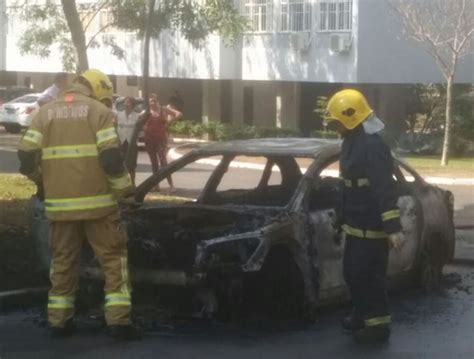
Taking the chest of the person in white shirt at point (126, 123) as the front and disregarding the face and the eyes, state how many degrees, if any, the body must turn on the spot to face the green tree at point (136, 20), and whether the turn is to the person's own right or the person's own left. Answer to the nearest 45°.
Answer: approximately 180°

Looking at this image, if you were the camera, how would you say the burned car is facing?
facing the viewer and to the left of the viewer

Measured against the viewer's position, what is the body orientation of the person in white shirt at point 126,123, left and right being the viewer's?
facing the viewer

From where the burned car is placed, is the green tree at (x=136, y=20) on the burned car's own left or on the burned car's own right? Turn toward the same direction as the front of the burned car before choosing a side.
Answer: on the burned car's own right

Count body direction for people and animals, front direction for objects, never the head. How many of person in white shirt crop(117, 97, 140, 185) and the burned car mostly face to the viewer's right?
0

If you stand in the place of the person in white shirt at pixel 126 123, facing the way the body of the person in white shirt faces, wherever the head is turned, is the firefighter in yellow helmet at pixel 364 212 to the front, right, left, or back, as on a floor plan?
front

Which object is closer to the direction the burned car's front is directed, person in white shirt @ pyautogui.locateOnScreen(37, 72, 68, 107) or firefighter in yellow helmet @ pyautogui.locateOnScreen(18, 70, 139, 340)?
the firefighter in yellow helmet

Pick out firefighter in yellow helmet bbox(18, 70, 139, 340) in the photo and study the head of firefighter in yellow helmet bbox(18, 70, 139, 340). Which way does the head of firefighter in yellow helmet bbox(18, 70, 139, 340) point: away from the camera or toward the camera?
away from the camera

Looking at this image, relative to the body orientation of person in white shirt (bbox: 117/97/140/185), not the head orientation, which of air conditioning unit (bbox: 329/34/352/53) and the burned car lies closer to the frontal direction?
the burned car

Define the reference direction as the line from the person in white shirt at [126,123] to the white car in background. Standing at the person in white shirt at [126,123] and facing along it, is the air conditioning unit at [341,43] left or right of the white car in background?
right

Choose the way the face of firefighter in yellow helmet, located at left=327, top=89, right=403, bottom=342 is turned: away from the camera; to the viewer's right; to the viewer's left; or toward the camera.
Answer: to the viewer's left

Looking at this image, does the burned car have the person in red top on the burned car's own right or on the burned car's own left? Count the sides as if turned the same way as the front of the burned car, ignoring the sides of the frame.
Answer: on the burned car's own right

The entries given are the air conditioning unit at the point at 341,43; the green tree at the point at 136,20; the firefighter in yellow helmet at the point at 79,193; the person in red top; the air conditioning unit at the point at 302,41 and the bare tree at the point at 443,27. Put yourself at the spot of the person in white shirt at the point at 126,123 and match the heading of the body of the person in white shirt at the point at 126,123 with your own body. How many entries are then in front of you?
1

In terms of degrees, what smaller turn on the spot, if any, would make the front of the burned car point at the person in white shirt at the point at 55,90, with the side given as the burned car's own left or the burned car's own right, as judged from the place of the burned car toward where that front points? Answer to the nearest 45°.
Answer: approximately 90° to the burned car's own right
